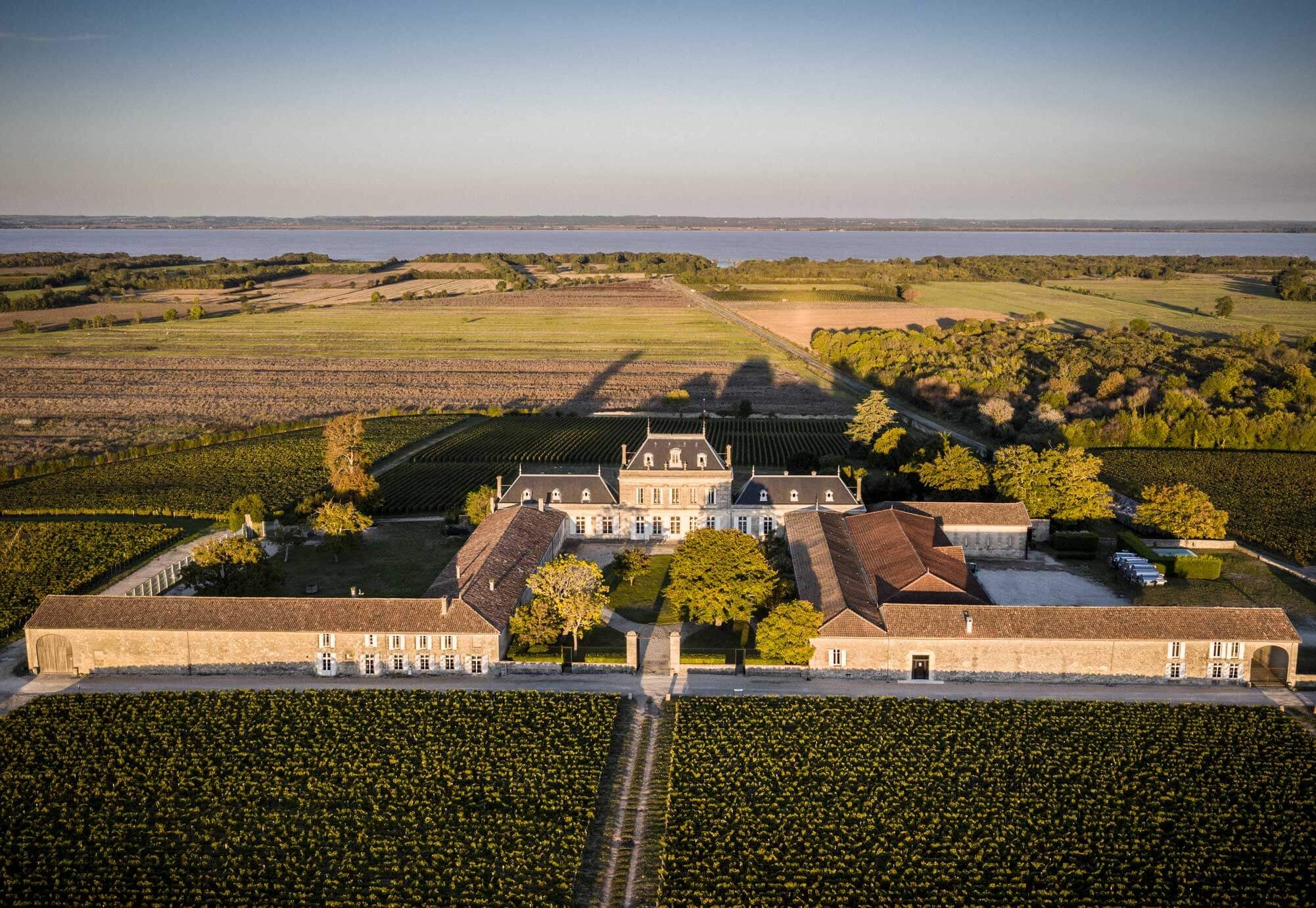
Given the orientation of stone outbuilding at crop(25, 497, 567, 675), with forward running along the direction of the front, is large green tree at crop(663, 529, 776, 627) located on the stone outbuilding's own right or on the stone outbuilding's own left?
on the stone outbuilding's own left

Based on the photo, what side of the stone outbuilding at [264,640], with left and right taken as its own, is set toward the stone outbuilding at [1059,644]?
left

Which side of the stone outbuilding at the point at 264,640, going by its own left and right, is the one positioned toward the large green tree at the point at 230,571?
back

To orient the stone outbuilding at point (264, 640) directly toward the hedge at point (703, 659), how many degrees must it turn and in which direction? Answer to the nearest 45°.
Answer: approximately 90° to its left

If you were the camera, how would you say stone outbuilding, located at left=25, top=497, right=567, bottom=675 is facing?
facing the viewer

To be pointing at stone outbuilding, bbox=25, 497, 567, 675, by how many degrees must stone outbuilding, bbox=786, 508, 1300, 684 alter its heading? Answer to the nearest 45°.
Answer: approximately 90° to its right

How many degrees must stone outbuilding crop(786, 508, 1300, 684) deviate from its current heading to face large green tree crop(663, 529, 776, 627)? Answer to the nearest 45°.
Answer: approximately 90° to its right

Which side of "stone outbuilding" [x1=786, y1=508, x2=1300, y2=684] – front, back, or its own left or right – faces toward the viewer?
front

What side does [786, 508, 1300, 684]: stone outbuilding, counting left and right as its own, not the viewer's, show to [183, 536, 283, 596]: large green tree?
right

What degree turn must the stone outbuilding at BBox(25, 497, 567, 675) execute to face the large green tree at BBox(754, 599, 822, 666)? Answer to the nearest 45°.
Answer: approximately 90° to its left

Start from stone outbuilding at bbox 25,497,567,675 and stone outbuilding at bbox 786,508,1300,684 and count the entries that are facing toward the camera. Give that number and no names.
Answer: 2
